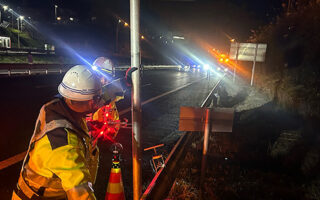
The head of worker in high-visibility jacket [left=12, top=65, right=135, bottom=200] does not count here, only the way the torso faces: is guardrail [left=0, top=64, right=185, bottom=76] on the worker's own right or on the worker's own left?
on the worker's own left

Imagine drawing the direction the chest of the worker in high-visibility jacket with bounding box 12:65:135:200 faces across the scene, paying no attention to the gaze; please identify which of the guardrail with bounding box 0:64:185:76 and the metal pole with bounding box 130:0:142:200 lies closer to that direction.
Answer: the metal pole

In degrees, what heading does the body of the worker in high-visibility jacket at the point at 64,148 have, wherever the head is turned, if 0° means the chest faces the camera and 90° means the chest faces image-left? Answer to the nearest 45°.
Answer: approximately 270°

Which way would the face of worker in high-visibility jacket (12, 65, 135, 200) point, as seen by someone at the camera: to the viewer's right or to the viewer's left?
to the viewer's right

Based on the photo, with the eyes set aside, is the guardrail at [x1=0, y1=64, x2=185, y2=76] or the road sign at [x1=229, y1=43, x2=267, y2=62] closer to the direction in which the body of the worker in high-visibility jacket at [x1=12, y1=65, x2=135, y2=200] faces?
the road sign

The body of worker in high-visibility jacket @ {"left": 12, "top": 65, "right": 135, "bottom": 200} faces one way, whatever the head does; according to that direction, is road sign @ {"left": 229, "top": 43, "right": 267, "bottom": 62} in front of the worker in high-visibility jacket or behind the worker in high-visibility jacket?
in front
